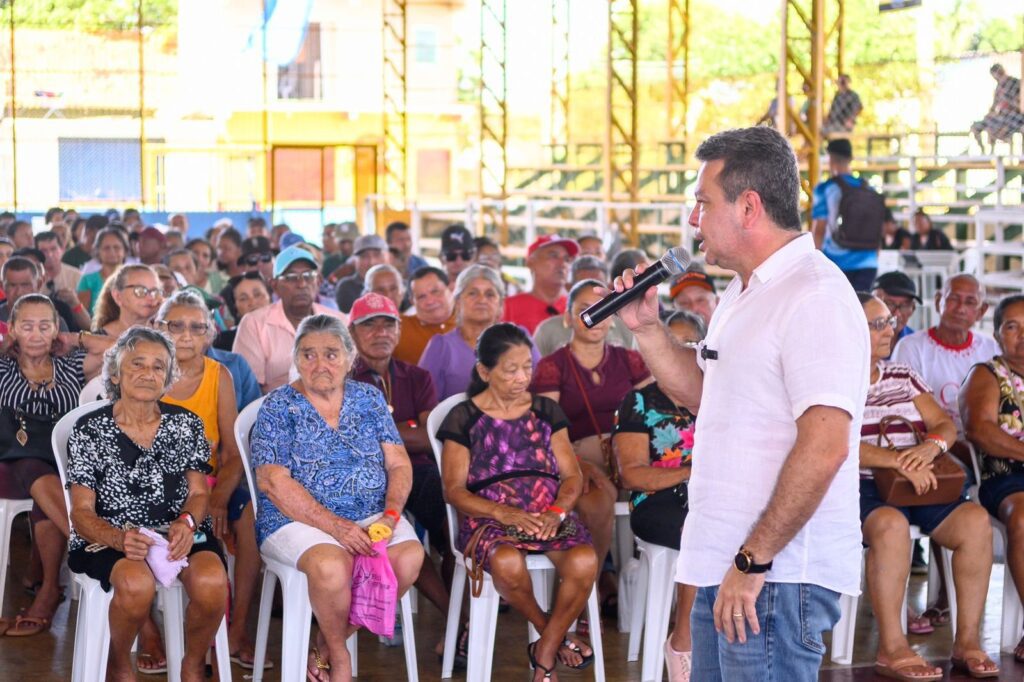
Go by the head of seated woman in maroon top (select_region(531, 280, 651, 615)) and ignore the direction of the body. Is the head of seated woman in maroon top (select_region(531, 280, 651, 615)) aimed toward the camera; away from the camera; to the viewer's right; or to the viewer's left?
toward the camera

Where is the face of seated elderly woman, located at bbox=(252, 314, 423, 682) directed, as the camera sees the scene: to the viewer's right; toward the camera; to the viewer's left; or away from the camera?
toward the camera

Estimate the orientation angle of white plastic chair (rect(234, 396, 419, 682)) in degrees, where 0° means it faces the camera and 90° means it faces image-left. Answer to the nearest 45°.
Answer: approximately 315°

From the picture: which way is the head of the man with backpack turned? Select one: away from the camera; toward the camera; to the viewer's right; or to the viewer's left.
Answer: away from the camera

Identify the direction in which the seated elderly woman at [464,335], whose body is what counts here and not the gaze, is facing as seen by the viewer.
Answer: toward the camera

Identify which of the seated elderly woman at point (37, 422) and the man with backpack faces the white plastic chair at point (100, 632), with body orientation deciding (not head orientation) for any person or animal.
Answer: the seated elderly woman

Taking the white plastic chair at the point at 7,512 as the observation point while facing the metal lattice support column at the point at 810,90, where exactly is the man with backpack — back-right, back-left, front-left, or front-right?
front-right

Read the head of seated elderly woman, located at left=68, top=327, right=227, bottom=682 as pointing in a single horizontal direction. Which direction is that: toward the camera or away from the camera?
toward the camera

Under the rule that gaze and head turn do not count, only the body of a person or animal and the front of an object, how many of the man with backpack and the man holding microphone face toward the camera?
0

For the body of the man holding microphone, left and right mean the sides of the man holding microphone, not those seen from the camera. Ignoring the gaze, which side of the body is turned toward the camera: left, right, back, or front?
left

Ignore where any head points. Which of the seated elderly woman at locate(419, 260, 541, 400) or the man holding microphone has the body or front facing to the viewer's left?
the man holding microphone

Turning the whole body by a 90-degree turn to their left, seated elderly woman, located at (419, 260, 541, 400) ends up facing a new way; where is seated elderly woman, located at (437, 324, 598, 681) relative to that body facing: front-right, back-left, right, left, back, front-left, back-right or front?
right

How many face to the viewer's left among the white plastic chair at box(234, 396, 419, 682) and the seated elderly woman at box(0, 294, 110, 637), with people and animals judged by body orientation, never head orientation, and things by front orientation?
0

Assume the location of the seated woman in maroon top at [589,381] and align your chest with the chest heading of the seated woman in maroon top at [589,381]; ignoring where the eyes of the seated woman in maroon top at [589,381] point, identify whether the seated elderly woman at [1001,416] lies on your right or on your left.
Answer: on your left

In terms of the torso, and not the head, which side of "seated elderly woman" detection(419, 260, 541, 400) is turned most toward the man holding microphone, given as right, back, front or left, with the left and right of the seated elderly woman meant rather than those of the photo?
front

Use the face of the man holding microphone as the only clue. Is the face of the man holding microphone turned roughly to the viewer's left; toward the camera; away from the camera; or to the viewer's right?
to the viewer's left

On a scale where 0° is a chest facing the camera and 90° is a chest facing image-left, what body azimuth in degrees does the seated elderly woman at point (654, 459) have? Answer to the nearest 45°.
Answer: approximately 315°

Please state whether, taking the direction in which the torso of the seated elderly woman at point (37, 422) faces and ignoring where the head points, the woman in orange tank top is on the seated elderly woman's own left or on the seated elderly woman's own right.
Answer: on the seated elderly woman's own left
